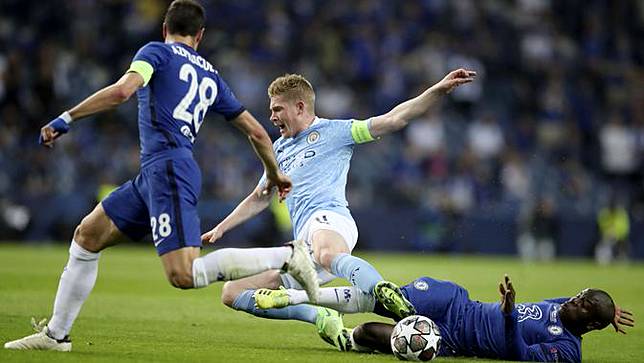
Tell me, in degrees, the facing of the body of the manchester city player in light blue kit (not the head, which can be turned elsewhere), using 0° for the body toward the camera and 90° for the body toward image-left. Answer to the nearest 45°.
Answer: approximately 45°

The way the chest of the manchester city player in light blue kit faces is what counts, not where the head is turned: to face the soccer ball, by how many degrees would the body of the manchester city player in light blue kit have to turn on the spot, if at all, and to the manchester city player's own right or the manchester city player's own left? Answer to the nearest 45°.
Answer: approximately 90° to the manchester city player's own left
